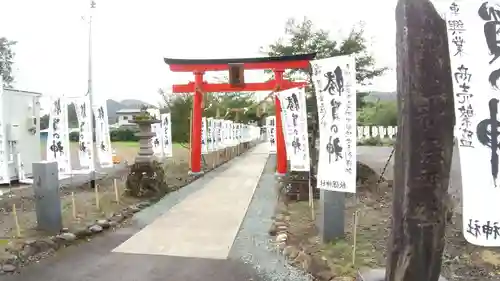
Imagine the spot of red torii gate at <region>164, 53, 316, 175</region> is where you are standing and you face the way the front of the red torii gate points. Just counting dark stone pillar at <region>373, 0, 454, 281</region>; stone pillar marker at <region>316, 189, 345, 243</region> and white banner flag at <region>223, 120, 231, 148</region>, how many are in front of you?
2

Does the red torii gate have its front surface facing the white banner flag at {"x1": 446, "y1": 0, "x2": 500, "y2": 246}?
yes

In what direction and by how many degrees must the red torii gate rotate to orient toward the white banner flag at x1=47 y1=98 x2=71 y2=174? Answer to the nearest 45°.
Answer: approximately 45° to its right

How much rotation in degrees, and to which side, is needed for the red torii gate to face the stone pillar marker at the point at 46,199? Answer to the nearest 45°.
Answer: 0° — it already faces it

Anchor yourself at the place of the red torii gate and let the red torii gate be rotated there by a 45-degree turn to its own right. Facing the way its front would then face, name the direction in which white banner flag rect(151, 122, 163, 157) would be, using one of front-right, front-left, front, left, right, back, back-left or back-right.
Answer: right

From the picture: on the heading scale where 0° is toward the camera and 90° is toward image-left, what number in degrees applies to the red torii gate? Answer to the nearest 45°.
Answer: approximately 0°

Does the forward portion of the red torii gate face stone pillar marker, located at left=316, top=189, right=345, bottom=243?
yes

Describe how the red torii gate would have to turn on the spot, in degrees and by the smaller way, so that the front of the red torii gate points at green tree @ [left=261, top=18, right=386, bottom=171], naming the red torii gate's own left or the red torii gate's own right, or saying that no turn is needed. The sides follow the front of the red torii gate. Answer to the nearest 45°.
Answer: approximately 90° to the red torii gate's own left

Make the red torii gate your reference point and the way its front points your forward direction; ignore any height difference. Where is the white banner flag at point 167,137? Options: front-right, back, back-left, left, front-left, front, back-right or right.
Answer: back-right

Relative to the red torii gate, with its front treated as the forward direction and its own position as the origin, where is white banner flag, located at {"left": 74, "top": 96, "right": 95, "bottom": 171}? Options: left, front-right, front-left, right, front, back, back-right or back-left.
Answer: front-right

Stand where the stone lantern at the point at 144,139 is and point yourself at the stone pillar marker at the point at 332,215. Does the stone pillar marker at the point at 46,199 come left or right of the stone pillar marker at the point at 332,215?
right
